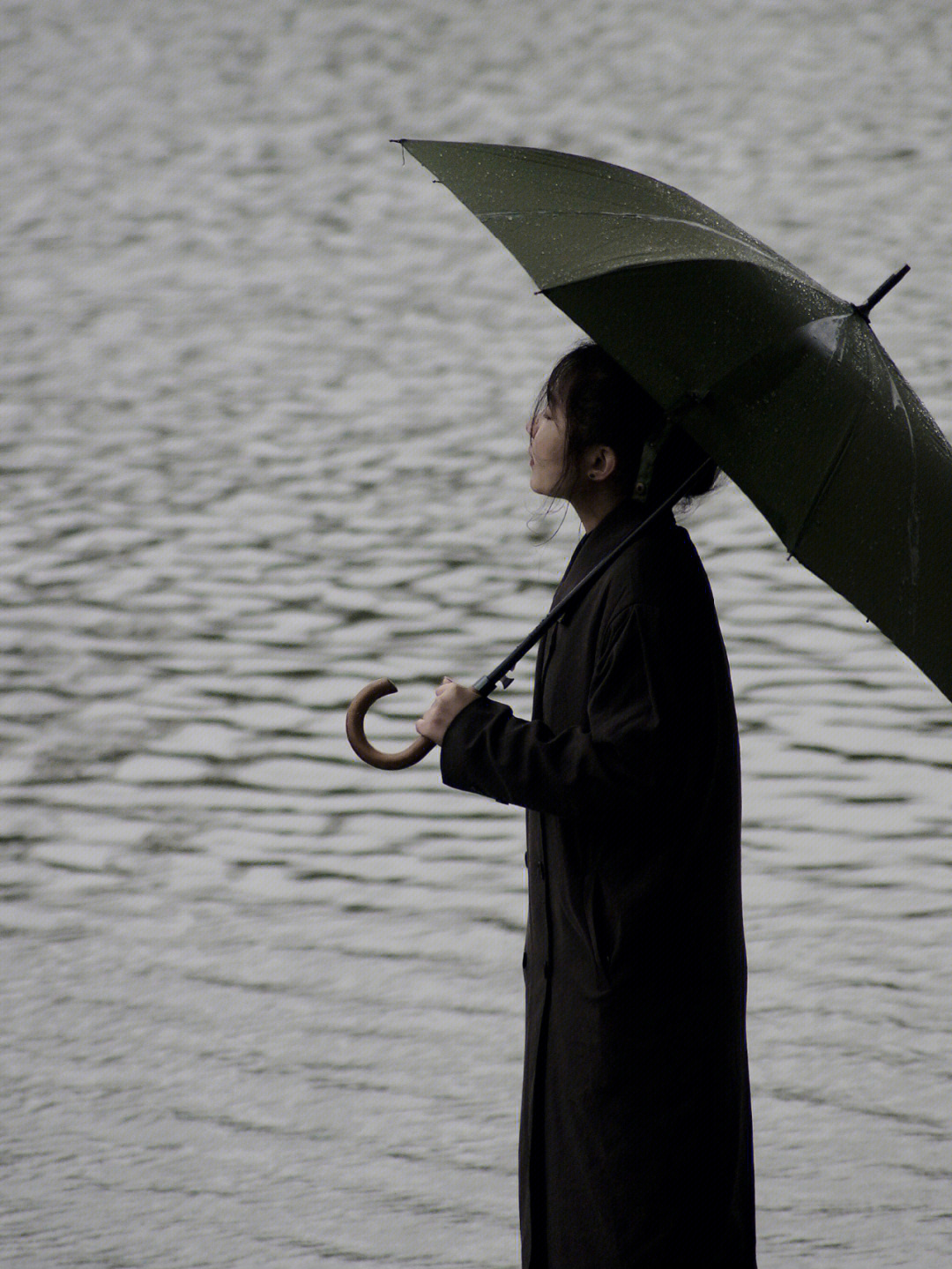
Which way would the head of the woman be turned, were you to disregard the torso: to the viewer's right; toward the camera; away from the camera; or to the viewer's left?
to the viewer's left

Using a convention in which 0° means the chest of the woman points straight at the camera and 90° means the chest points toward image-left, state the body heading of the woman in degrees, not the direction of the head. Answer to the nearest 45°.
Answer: approximately 90°
